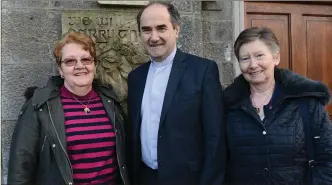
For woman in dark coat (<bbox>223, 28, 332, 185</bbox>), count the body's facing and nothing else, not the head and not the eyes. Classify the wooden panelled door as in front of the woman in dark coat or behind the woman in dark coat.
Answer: behind

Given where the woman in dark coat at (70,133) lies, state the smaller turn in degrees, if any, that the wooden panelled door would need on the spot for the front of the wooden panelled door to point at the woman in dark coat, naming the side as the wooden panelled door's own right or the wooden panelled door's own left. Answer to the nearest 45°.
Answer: approximately 45° to the wooden panelled door's own right

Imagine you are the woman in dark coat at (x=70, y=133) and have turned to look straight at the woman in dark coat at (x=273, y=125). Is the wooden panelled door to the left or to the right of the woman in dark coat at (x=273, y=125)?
left

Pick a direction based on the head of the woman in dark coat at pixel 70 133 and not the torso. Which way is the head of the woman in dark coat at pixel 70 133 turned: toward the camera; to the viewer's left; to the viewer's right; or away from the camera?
toward the camera

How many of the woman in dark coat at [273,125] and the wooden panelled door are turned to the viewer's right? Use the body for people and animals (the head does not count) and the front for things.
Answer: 0

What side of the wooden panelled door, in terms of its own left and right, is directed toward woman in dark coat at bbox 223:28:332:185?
front

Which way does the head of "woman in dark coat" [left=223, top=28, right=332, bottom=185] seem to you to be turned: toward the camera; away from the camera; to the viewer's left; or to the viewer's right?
toward the camera

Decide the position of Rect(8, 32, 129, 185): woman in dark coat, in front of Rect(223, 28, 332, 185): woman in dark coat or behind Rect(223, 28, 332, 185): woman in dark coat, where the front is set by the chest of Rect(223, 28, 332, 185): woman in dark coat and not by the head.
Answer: in front

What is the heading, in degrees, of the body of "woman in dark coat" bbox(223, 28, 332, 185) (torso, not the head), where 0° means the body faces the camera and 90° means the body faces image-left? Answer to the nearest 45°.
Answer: approximately 45°

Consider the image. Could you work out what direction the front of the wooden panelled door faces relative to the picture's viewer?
facing the viewer
